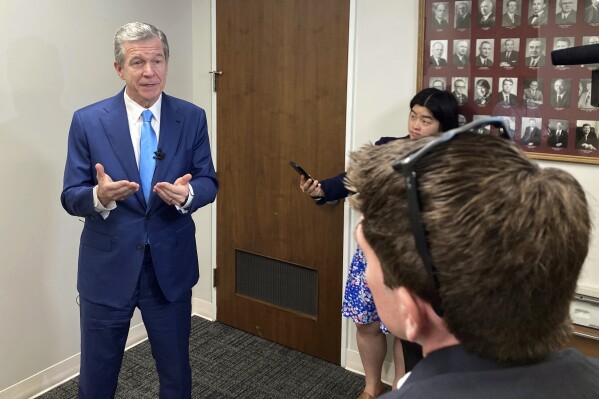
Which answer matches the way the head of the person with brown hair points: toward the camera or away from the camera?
away from the camera

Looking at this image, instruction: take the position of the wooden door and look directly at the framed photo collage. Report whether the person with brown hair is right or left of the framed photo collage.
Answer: right

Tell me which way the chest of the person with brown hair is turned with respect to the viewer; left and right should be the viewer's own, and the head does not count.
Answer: facing away from the viewer and to the left of the viewer

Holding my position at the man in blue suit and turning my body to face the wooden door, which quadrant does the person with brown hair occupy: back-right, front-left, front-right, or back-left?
back-right

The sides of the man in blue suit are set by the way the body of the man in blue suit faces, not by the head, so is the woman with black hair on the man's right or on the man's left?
on the man's left

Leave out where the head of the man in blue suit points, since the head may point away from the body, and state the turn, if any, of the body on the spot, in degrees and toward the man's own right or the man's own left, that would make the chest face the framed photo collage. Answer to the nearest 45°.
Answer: approximately 90° to the man's own left

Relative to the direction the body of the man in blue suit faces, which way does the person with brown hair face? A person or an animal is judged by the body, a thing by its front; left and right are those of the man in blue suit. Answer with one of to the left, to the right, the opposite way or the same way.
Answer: the opposite way

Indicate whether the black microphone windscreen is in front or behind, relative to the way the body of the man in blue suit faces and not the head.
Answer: in front

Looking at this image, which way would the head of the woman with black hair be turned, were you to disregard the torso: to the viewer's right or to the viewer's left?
to the viewer's left

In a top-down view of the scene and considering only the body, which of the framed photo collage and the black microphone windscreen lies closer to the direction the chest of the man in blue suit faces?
the black microphone windscreen

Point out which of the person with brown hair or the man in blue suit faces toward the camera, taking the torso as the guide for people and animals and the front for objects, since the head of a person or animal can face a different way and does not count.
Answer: the man in blue suit

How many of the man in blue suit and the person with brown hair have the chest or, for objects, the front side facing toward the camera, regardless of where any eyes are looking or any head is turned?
1

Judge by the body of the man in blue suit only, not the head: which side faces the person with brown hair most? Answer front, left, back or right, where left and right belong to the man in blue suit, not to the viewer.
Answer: front

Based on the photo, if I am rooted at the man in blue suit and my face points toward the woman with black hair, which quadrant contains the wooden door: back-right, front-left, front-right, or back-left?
front-left

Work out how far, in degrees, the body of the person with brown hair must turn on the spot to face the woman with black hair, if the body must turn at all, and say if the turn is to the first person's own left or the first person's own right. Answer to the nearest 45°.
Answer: approximately 45° to the first person's own right

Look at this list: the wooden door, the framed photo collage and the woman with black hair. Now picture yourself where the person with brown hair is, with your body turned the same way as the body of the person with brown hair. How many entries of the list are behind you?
0

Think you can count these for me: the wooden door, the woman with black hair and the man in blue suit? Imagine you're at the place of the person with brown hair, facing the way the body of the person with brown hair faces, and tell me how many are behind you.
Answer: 0

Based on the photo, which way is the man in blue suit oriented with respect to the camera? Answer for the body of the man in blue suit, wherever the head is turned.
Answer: toward the camera
